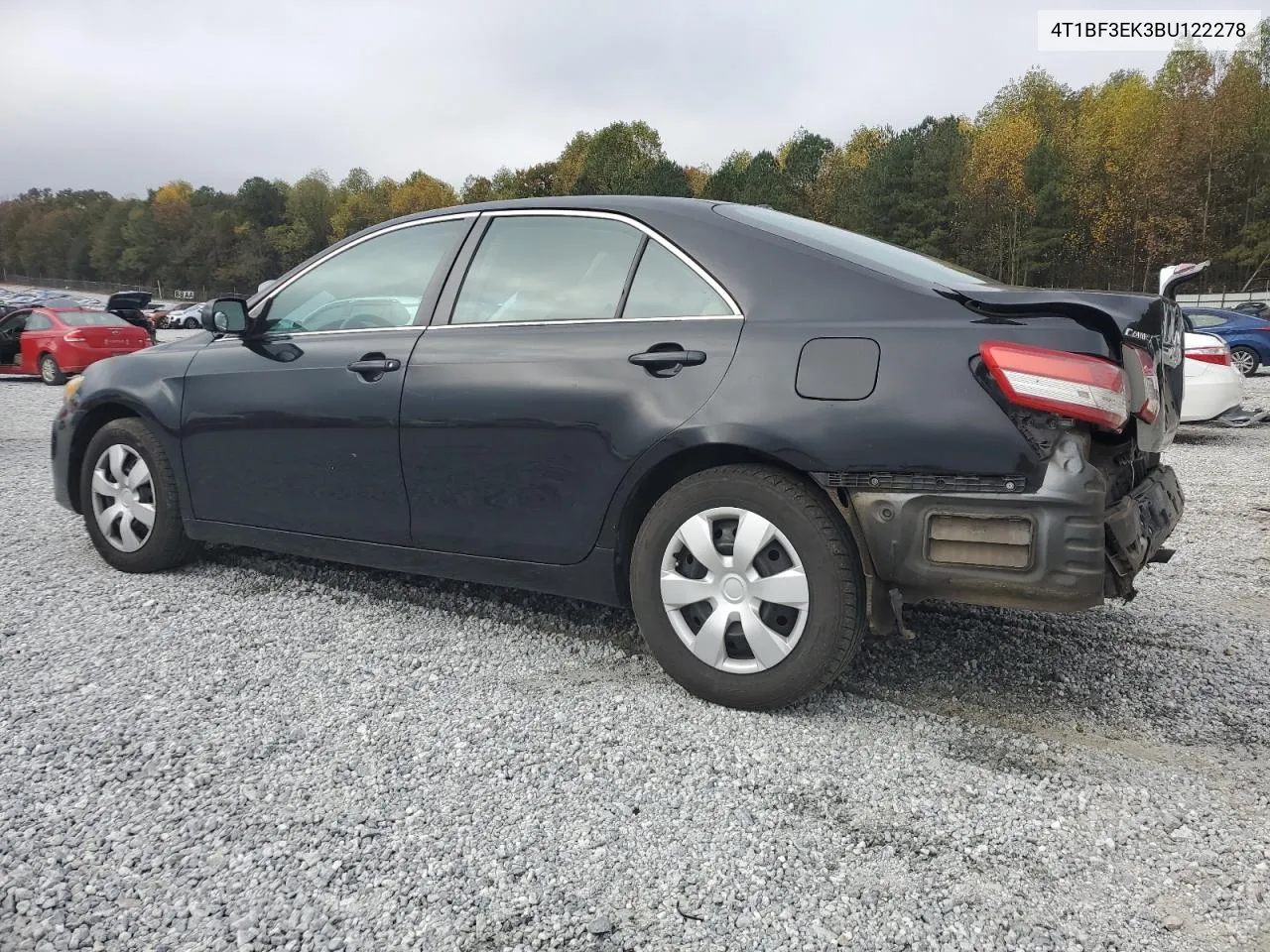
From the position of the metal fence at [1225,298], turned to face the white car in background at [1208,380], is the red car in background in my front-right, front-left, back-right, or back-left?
front-right

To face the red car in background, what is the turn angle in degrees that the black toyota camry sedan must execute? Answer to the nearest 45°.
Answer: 0° — it already faces it

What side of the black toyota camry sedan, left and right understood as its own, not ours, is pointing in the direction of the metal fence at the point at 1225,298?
right

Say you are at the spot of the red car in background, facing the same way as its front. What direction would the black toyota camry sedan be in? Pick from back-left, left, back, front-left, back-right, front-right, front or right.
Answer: back-left

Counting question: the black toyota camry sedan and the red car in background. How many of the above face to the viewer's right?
0

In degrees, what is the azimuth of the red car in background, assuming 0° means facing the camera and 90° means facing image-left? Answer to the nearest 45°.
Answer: approximately 135°

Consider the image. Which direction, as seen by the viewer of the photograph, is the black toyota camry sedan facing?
facing away from the viewer and to the left of the viewer

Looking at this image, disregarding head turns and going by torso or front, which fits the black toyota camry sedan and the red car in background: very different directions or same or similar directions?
same or similar directions

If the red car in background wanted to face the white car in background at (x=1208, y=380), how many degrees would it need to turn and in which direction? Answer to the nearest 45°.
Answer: approximately 180°

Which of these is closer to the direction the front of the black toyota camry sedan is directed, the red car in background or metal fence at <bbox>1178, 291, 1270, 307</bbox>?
the red car in background
